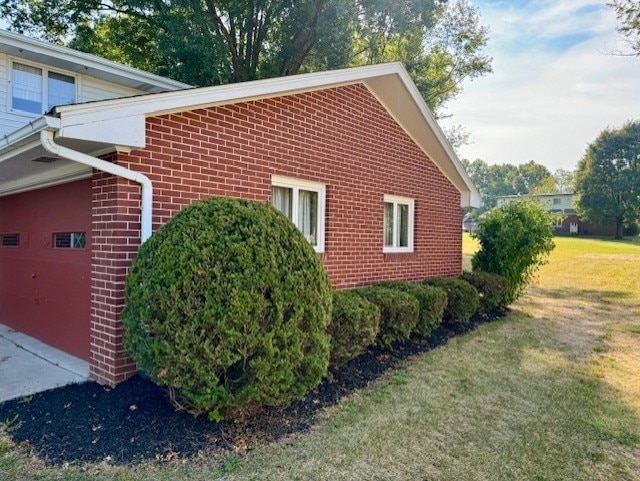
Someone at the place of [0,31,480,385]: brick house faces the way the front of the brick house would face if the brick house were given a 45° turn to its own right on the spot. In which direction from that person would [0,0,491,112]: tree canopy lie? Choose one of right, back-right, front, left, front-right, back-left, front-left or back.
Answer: right

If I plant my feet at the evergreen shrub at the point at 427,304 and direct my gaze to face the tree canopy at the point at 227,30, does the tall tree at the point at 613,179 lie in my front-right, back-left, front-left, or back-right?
front-right

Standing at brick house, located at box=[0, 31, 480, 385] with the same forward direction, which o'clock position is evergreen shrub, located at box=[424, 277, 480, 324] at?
The evergreen shrub is roughly at 7 o'clock from the brick house.

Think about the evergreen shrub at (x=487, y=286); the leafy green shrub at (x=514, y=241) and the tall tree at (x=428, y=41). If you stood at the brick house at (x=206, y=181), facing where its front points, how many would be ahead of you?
0

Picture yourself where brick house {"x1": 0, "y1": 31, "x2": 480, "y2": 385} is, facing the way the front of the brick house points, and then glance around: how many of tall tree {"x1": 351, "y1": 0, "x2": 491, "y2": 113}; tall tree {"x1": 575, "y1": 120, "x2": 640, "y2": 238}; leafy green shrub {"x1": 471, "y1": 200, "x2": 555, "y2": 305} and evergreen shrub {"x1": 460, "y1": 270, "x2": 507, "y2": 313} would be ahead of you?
0

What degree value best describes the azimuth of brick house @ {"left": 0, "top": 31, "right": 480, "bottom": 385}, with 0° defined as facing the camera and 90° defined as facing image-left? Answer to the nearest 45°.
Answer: approximately 45°

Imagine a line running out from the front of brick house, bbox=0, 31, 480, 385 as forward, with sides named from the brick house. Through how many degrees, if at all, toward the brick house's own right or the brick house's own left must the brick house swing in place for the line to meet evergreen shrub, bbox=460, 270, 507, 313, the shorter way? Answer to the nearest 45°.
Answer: approximately 180°

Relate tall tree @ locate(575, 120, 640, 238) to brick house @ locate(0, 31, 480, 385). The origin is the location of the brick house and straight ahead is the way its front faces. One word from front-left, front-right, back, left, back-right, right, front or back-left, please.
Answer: back

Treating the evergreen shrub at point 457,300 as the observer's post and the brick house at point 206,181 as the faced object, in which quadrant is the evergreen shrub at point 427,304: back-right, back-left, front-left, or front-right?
front-left

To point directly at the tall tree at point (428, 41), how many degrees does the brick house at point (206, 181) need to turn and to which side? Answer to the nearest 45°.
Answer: approximately 180°

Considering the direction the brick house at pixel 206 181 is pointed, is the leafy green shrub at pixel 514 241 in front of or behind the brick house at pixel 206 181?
behind

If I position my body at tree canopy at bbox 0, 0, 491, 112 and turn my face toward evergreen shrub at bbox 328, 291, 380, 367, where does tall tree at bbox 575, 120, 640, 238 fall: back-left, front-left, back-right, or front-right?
back-left
